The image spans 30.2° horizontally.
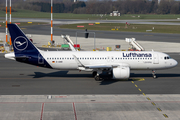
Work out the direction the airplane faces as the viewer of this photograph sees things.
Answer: facing to the right of the viewer
